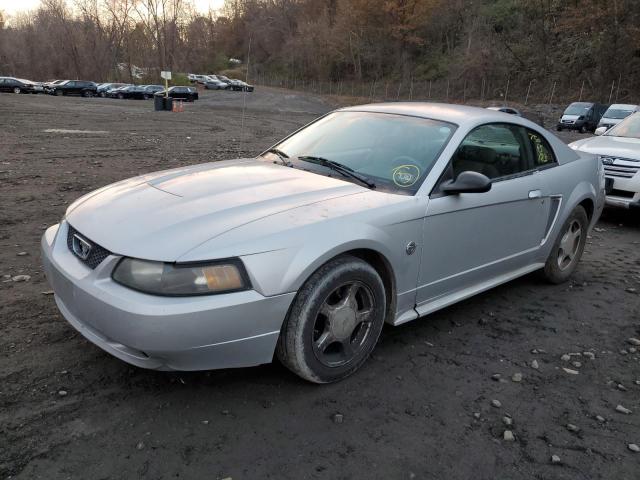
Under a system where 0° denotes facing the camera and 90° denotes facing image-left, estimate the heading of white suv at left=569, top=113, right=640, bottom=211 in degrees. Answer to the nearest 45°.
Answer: approximately 45°

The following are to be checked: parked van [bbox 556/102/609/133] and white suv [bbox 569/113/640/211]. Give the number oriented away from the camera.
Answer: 0

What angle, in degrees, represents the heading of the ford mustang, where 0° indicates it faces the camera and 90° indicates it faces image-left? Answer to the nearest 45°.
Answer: approximately 45°

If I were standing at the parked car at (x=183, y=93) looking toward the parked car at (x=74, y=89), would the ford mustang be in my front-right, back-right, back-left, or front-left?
back-left

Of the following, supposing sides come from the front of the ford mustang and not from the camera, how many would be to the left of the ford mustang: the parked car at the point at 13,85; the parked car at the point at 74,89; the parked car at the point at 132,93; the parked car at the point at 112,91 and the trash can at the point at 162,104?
0

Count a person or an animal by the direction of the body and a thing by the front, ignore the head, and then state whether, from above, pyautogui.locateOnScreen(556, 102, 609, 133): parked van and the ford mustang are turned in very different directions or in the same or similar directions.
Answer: same or similar directions

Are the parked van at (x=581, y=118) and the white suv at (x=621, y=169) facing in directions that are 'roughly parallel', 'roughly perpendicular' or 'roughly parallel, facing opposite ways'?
roughly parallel

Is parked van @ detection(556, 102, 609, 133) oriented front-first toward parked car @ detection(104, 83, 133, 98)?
no

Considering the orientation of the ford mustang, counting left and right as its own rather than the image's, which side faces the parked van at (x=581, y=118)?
back

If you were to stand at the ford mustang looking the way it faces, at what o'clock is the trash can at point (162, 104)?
The trash can is roughly at 4 o'clock from the ford mustang.

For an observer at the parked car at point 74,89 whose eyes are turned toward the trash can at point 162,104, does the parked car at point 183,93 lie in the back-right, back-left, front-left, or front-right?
front-left

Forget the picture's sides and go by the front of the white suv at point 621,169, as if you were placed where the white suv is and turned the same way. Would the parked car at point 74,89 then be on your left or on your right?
on your right

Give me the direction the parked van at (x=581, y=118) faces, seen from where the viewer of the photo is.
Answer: facing the viewer and to the left of the viewer

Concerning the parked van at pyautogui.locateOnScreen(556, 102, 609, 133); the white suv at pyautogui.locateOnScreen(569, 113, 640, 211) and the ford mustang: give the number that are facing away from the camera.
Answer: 0

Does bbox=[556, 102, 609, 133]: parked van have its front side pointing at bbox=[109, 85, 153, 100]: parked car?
no

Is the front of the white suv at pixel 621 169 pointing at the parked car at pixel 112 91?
no

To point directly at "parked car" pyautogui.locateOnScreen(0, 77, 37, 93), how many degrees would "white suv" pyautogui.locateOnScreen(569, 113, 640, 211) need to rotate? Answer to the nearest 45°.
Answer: approximately 90° to its right

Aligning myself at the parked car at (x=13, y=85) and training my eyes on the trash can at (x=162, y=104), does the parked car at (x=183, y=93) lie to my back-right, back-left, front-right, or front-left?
front-left

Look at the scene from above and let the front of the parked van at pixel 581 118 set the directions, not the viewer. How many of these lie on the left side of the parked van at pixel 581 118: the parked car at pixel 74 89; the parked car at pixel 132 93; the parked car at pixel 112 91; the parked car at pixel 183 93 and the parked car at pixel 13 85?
0

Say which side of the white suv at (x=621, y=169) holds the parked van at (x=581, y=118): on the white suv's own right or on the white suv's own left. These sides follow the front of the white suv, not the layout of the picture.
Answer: on the white suv's own right

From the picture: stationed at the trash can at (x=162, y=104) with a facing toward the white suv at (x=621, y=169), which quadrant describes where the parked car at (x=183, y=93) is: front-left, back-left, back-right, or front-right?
back-left

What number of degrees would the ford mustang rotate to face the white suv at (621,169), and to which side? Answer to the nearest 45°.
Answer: approximately 180°
